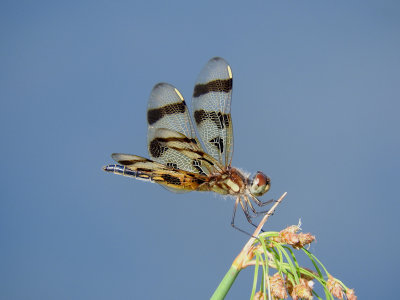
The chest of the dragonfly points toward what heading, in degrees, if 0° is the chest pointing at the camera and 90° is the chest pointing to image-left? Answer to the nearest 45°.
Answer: approximately 270°
